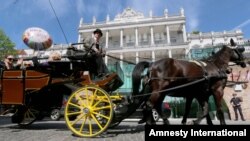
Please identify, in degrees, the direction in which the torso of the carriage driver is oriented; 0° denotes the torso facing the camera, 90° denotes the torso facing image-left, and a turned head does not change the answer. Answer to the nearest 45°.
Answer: approximately 315°

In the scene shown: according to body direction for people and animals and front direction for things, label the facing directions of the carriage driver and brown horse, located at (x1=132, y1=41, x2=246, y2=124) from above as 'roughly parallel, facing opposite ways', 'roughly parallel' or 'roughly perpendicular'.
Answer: roughly parallel

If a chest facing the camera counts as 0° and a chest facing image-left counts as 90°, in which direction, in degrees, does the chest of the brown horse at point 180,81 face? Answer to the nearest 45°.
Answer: approximately 270°

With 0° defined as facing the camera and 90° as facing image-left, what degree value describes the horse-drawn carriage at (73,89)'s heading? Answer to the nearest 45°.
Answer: approximately 270°

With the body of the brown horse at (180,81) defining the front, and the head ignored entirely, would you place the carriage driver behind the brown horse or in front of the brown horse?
behind

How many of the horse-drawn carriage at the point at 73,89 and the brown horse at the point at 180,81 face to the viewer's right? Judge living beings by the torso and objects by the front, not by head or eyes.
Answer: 2

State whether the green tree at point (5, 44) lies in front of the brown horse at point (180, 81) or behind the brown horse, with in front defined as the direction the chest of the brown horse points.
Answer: behind

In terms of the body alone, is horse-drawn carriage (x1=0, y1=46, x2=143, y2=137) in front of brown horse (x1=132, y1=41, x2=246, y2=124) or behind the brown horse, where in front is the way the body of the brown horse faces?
behind

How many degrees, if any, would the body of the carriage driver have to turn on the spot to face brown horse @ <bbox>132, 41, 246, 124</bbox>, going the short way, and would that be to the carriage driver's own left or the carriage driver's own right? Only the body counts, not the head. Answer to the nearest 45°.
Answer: approximately 45° to the carriage driver's own left

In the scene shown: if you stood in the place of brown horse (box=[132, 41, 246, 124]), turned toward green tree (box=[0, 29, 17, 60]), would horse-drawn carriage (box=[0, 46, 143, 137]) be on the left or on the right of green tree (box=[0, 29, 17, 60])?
left
